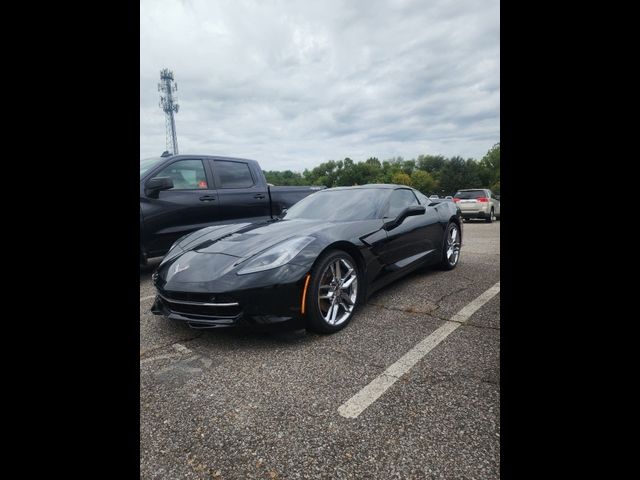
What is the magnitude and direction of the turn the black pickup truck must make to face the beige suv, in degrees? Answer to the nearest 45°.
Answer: approximately 180°

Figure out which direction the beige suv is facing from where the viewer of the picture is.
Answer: facing away from the viewer and to the right of the viewer

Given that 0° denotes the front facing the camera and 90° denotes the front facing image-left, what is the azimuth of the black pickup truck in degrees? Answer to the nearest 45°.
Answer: approximately 45°

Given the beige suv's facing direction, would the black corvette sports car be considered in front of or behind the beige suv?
behind

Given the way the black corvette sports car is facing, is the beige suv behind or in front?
behind
